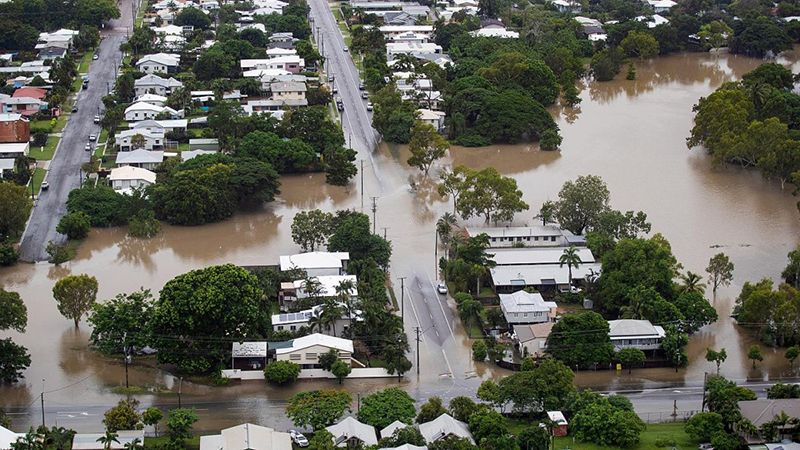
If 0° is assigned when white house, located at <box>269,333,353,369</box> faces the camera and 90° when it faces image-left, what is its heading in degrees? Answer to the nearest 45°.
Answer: approximately 0°

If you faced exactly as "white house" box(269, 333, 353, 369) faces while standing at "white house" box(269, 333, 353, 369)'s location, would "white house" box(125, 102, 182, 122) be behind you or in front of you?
behind

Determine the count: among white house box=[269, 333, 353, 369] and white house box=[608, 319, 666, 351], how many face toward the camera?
2

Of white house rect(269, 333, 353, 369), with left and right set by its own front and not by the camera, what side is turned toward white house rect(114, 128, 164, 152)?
back

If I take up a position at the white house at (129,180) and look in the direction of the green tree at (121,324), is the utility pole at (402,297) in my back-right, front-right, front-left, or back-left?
front-left

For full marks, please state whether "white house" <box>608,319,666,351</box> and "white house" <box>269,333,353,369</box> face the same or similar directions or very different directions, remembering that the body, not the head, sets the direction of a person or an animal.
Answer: same or similar directions

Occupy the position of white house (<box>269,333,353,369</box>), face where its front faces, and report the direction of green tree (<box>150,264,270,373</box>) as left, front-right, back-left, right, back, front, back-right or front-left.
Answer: right

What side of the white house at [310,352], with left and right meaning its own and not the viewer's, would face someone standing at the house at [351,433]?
front

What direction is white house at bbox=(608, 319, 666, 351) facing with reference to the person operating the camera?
facing the viewer

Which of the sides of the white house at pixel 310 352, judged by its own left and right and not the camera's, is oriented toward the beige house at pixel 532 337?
left

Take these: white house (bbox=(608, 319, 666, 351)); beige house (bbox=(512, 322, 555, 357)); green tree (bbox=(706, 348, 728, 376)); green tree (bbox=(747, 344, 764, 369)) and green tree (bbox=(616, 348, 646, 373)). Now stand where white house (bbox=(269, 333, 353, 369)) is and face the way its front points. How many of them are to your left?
5

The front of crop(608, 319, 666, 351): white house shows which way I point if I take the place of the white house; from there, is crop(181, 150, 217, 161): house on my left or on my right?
on my right

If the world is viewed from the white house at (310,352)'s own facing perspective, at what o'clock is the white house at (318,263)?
the white house at (318,263) is roughly at 6 o'clock from the white house at (310,352).

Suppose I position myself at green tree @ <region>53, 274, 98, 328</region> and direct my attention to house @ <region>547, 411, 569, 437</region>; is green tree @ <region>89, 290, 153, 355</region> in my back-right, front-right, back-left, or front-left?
front-right
